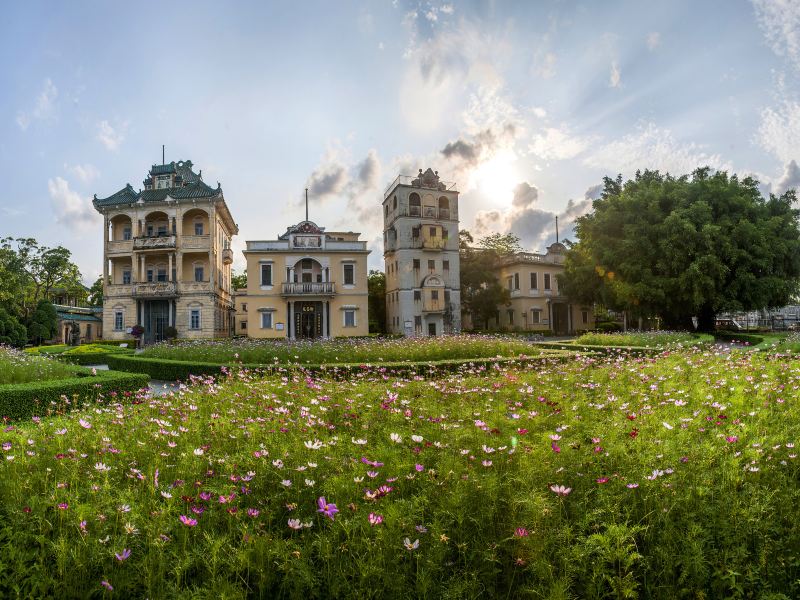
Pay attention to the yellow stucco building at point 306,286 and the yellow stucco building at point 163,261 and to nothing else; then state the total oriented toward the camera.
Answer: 2

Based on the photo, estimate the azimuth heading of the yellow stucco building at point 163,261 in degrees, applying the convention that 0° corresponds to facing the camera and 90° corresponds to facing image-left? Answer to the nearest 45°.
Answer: approximately 0°

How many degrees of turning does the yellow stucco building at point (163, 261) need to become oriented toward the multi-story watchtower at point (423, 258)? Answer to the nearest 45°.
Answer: approximately 90° to its left

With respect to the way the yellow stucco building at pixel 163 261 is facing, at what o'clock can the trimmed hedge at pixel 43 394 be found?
The trimmed hedge is roughly at 12 o'clock from the yellow stucco building.

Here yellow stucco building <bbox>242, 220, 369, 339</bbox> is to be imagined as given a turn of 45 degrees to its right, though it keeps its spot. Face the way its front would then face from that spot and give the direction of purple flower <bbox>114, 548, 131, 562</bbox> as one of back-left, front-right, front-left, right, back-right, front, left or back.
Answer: front-left

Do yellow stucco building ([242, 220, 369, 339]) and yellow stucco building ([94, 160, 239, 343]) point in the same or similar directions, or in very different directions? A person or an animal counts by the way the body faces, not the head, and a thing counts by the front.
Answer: same or similar directions

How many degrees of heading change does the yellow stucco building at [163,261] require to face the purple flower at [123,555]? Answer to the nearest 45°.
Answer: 0° — it already faces it

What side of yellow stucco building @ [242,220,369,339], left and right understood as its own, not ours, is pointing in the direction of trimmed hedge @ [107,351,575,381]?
front

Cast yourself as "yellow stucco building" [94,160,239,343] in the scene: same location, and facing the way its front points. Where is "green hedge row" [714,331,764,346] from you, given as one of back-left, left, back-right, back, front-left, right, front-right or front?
front-left

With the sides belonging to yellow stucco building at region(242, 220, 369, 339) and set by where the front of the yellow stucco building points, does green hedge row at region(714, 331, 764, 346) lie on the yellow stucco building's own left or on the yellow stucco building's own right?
on the yellow stucco building's own left

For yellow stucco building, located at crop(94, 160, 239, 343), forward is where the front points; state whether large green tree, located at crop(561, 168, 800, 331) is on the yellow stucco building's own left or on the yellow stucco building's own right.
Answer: on the yellow stucco building's own left

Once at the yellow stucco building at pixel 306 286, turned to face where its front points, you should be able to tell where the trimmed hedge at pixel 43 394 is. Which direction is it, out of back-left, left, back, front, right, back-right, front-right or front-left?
front

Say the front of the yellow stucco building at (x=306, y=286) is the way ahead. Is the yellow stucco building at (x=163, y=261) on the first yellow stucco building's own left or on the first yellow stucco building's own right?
on the first yellow stucco building's own right

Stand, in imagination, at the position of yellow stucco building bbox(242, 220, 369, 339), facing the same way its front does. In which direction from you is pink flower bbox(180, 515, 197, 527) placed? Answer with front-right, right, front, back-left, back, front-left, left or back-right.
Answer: front

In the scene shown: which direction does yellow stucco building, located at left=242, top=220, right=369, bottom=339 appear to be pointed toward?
toward the camera

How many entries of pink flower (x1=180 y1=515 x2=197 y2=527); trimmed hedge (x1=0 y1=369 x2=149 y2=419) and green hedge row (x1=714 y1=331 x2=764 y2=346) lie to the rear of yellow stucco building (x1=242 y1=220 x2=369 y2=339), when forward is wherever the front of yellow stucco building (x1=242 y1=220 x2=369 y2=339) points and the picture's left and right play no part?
0

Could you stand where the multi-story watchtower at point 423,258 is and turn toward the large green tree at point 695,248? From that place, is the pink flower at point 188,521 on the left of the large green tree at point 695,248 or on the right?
right
